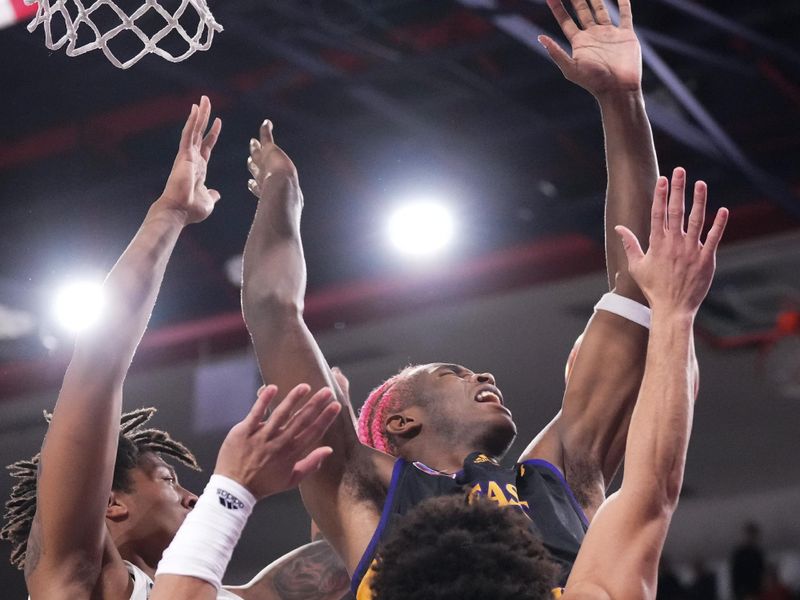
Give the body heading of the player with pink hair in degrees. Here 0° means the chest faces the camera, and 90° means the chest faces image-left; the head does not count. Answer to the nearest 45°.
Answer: approximately 315°
